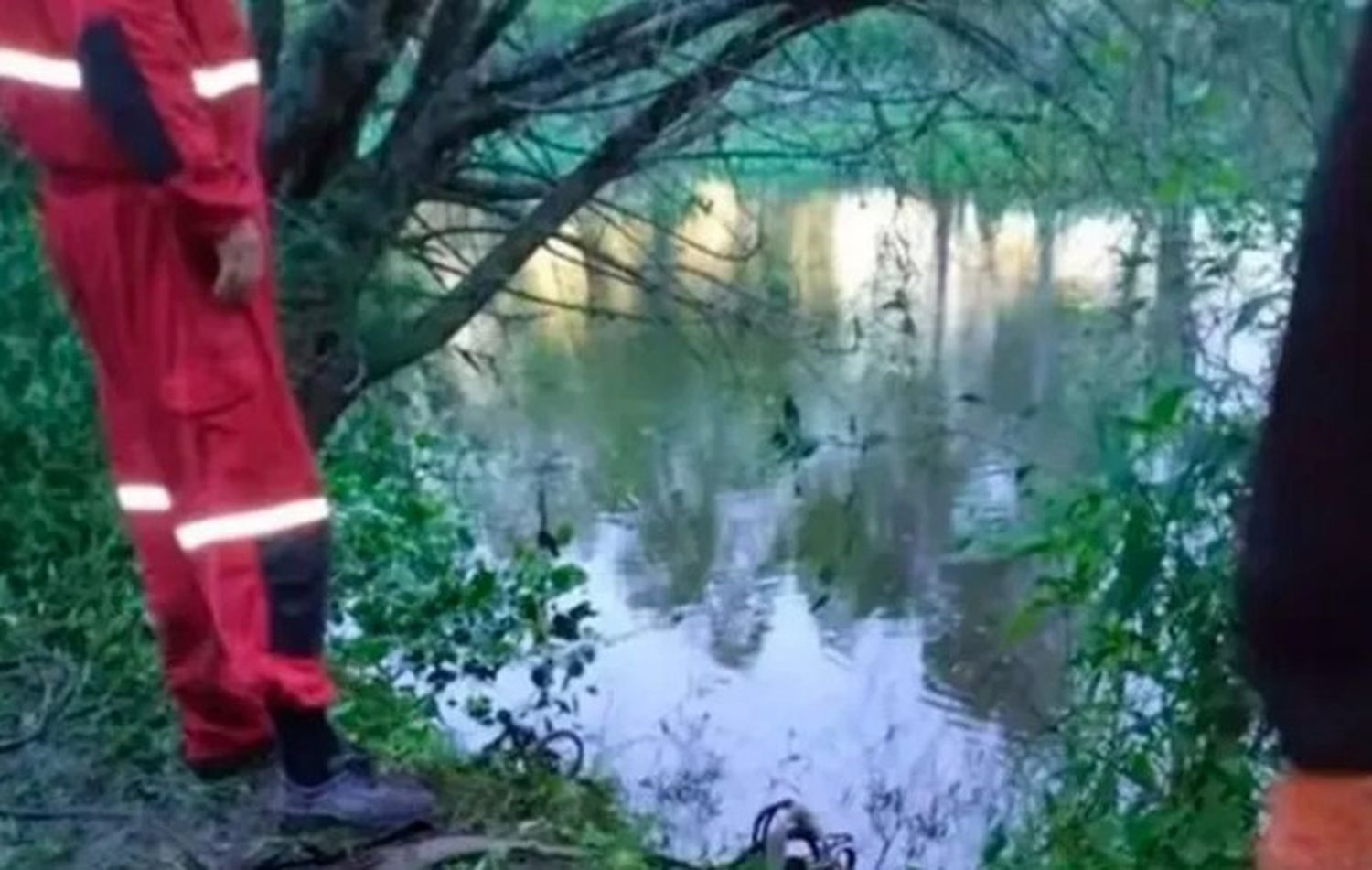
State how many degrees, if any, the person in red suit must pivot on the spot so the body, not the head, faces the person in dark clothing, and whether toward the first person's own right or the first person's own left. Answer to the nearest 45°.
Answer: approximately 90° to the first person's own right

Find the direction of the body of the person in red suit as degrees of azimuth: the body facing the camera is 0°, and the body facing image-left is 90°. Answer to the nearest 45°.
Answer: approximately 270°
